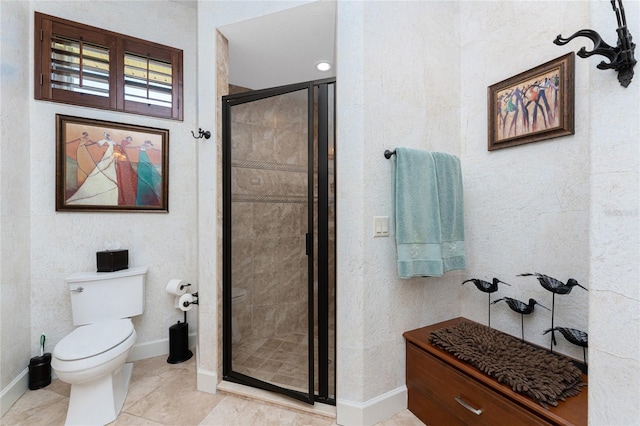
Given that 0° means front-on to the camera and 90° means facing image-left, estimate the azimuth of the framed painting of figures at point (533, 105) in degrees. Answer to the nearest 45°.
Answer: approximately 45°

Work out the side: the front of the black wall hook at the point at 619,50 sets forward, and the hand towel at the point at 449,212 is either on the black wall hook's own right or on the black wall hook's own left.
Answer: on the black wall hook's own right

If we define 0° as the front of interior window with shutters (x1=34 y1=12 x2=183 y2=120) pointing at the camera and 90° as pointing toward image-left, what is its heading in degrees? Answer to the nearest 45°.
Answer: approximately 315°

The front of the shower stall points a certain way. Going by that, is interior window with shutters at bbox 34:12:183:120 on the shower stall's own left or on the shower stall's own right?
on the shower stall's own right

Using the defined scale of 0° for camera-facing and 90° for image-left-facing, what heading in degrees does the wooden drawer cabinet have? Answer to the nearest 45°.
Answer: approximately 45°

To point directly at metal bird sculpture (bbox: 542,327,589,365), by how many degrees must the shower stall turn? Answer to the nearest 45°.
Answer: approximately 90° to its left

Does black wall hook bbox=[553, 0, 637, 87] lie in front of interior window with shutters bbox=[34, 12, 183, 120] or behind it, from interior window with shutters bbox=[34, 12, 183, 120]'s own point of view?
in front
